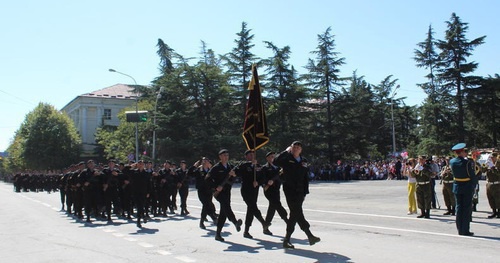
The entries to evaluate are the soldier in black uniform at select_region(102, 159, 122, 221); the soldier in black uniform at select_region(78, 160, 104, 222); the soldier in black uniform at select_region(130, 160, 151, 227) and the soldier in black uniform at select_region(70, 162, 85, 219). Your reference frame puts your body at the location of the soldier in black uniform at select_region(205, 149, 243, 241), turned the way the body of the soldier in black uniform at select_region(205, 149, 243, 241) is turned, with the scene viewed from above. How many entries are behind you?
4

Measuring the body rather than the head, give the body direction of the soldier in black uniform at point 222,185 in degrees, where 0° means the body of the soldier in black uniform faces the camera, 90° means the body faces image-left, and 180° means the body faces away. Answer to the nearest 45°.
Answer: approximately 315°

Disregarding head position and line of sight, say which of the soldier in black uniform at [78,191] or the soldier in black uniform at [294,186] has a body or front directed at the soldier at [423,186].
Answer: the soldier in black uniform at [78,191]

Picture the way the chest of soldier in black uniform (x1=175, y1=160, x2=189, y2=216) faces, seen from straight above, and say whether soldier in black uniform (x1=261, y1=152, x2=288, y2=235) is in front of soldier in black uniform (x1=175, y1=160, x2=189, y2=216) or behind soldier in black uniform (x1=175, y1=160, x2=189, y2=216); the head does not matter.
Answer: in front

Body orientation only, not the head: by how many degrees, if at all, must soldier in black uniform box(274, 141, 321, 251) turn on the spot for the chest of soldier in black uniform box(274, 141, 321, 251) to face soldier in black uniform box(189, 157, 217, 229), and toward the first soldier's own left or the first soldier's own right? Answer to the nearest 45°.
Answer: approximately 180°

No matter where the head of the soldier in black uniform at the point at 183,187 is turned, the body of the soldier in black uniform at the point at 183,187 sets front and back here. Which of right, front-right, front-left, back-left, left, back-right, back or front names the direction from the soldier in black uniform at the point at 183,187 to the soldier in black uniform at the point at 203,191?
front-right

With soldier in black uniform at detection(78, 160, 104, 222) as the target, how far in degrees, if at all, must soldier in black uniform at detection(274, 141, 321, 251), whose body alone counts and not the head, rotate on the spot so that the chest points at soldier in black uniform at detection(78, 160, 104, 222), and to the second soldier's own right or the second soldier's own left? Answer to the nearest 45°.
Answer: approximately 180°

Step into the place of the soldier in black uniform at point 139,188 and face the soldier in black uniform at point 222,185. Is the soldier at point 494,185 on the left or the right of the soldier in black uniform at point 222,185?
left

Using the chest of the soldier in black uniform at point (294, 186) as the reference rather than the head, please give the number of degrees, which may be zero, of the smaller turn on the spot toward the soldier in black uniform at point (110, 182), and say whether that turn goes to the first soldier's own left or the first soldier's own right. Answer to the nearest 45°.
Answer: approximately 180°

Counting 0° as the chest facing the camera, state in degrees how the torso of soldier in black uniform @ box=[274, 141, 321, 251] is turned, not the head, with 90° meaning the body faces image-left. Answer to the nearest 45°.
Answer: approximately 315°

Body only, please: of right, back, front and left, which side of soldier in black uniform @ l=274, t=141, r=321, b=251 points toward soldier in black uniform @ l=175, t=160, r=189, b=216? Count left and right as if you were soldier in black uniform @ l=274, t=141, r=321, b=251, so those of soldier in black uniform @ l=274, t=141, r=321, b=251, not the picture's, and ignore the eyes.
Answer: back

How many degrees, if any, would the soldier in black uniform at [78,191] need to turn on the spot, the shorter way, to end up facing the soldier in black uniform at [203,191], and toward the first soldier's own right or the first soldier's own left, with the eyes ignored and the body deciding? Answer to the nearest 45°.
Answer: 0° — they already face them

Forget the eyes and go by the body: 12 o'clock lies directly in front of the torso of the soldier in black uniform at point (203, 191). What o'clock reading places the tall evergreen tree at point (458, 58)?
The tall evergreen tree is roughly at 9 o'clock from the soldier in black uniform.

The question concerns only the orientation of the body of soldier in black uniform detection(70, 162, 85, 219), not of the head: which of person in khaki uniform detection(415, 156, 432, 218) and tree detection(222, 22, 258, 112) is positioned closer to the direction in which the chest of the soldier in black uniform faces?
the person in khaki uniform

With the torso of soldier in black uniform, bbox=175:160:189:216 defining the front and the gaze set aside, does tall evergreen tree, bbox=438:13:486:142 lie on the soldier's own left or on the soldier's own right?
on the soldier's own left

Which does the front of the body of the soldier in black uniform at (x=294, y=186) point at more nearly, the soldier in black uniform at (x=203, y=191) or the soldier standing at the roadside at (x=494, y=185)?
the soldier standing at the roadside
